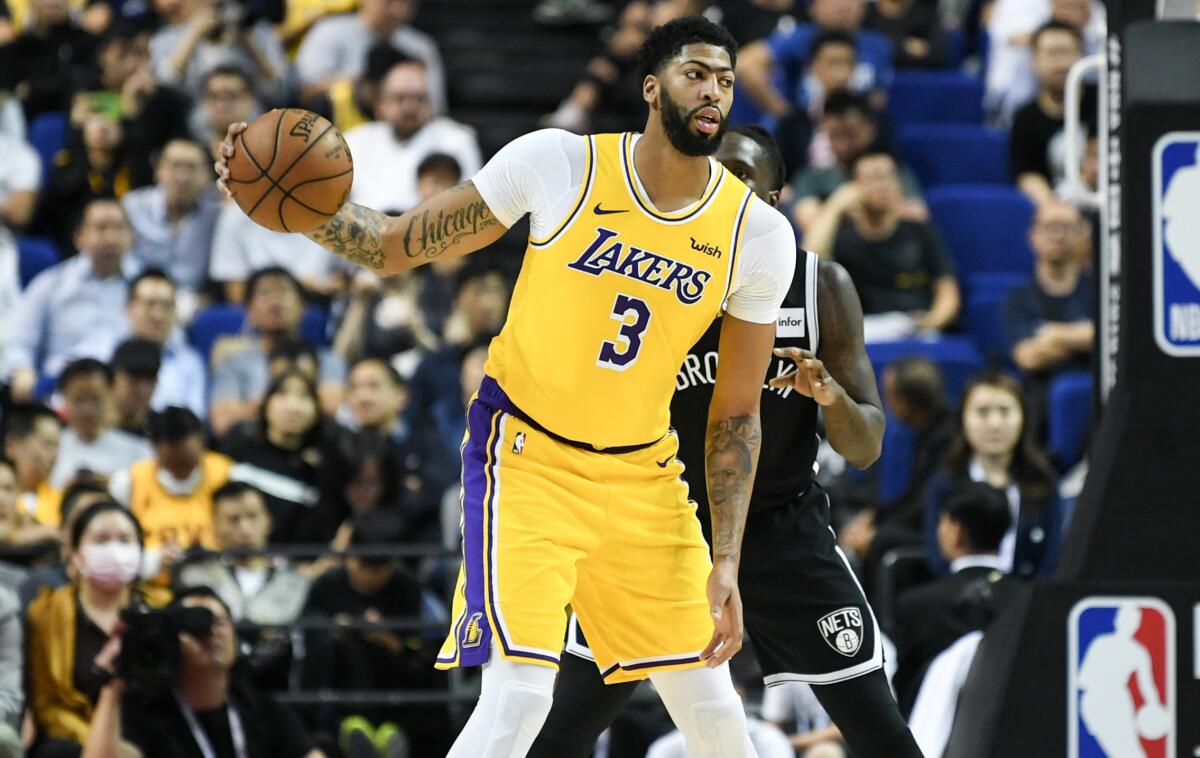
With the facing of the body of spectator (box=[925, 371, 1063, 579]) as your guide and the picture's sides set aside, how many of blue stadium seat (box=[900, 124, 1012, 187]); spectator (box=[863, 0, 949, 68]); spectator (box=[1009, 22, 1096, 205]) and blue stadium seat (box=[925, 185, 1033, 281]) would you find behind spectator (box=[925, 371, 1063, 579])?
4

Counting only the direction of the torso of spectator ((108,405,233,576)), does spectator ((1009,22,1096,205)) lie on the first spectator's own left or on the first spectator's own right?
on the first spectator's own left

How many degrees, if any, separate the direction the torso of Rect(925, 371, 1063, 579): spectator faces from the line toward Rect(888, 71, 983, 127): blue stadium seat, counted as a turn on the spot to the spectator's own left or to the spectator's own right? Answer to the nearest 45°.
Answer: approximately 180°

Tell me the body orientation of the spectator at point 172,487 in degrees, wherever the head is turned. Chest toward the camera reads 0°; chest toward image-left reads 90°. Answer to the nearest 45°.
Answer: approximately 0°

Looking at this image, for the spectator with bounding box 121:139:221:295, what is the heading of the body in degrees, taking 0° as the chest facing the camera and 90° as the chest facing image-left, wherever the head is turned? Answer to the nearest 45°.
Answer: approximately 0°

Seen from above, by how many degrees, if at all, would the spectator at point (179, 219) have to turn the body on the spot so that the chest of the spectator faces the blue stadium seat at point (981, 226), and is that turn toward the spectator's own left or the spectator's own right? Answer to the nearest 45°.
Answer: approximately 90° to the spectator's own left
